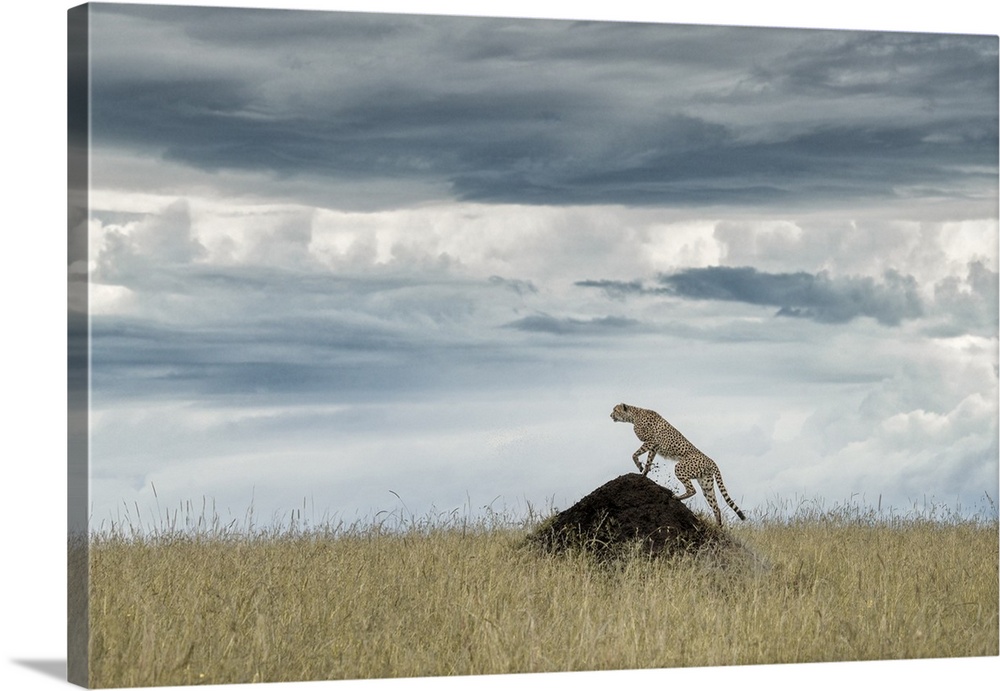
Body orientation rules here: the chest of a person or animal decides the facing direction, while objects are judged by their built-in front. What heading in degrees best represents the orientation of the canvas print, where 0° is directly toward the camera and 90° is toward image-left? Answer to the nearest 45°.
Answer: approximately 315°
